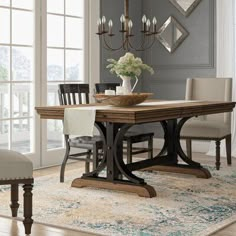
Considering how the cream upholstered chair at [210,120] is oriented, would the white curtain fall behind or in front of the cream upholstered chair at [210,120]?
behind

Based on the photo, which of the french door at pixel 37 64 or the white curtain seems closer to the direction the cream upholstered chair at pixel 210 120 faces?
the french door

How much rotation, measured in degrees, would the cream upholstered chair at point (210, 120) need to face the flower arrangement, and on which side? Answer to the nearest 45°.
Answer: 0° — it already faces it

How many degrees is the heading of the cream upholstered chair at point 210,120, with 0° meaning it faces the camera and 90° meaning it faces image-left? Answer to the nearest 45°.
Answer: approximately 45°

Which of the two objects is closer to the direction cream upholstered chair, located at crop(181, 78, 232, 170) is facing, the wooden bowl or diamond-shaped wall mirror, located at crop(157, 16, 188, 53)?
the wooden bowl

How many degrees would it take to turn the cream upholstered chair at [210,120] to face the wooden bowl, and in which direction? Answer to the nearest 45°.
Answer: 0° — it already faces it

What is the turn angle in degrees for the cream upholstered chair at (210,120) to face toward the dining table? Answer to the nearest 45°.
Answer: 0° — it already faces it

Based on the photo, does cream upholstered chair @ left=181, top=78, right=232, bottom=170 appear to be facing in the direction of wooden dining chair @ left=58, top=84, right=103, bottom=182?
yes

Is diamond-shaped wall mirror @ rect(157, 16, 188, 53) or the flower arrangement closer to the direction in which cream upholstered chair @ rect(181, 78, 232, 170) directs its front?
the flower arrangement

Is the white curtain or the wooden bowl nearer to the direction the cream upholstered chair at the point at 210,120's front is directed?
the wooden bowl
